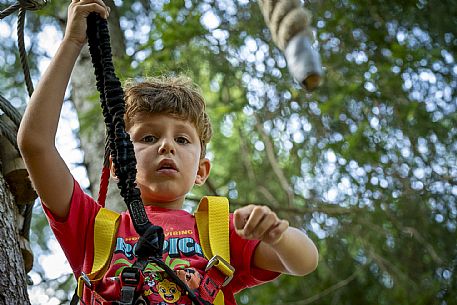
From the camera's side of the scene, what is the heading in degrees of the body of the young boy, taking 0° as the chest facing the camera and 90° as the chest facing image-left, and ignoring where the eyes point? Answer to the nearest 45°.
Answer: approximately 0°

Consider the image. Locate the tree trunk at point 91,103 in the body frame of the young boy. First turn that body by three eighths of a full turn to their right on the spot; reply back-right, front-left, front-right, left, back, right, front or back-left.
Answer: front-right
